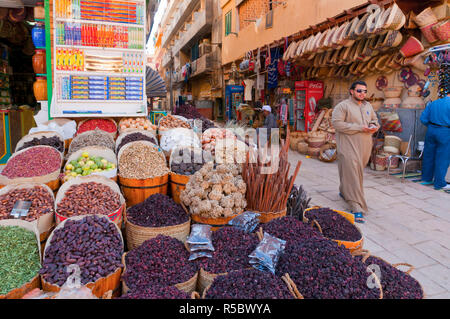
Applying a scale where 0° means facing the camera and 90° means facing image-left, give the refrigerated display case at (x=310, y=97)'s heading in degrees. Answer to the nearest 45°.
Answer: approximately 45°

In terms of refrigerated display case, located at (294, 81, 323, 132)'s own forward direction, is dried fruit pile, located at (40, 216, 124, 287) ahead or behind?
ahead

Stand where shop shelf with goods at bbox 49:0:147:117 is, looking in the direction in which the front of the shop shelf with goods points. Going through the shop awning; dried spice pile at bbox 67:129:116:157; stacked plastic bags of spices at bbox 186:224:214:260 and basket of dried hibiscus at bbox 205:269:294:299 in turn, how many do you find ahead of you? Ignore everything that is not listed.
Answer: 3

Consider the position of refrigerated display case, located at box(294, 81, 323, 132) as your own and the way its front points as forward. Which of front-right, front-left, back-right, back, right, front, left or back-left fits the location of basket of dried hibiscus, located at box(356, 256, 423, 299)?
front-left

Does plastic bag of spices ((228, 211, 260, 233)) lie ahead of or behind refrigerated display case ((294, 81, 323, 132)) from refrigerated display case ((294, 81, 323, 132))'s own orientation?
ahead

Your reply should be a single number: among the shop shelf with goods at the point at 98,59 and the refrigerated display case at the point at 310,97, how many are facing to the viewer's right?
0

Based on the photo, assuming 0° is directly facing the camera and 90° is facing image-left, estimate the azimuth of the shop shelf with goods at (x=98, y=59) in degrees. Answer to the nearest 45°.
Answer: approximately 0°

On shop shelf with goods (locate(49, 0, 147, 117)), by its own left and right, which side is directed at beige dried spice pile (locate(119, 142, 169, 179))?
front

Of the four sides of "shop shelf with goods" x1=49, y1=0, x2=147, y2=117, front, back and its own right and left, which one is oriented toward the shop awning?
back

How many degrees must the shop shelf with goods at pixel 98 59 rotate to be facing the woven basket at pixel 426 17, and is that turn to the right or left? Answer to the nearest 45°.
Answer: approximately 90° to its left
